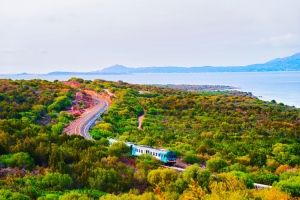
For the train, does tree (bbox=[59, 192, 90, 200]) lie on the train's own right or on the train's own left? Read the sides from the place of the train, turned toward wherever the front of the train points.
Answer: on the train's own right

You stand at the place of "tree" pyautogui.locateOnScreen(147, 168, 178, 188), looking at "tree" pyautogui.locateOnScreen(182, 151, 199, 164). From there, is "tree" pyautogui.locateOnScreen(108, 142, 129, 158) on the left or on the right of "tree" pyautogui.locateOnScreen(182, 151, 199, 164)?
left

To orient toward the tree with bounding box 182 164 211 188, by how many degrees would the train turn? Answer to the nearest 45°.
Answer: approximately 45° to its right

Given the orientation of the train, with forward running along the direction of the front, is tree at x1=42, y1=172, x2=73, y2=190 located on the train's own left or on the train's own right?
on the train's own right

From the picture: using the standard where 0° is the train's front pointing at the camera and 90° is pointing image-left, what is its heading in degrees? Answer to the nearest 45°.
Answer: approximately 315°

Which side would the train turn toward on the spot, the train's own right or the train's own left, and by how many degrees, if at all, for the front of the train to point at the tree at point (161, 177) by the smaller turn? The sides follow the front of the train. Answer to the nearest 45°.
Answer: approximately 45° to the train's own right

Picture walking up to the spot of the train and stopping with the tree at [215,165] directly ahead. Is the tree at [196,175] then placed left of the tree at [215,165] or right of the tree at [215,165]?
right

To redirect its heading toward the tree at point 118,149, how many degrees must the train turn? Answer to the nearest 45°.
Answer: approximately 135° to its right

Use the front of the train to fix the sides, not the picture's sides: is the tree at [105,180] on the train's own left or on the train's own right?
on the train's own right
